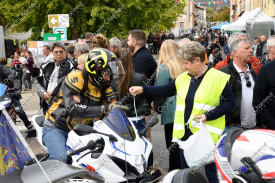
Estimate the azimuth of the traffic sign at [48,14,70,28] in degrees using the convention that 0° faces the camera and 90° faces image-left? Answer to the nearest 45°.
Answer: approximately 0°

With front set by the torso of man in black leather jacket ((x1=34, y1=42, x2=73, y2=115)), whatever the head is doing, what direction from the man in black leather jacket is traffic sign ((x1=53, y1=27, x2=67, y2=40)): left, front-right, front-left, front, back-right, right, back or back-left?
back

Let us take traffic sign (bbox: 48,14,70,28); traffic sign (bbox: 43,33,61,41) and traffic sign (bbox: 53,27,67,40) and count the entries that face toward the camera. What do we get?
3

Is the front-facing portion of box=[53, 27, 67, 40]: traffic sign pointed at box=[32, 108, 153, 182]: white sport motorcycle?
yes

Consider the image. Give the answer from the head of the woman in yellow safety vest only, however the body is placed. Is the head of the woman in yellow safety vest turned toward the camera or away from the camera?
toward the camera

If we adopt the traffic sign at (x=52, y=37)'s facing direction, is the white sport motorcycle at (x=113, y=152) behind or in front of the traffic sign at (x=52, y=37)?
in front

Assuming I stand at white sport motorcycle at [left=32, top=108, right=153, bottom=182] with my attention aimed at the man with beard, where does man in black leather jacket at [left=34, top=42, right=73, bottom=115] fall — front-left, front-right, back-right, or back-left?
front-left

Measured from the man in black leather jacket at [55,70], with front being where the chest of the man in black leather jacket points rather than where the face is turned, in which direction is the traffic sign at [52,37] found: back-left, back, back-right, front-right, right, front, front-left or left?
back

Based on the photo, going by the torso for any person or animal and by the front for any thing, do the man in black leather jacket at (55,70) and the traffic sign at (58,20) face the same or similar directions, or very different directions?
same or similar directions

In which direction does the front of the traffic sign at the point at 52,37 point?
toward the camera

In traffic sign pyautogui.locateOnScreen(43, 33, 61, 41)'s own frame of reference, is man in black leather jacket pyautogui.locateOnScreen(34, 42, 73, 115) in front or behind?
in front

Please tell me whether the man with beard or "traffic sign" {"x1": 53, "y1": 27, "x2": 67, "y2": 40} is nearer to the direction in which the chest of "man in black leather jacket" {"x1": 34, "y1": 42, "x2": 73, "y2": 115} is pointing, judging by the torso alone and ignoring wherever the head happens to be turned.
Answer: the man with beard

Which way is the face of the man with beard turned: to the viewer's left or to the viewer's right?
to the viewer's left
